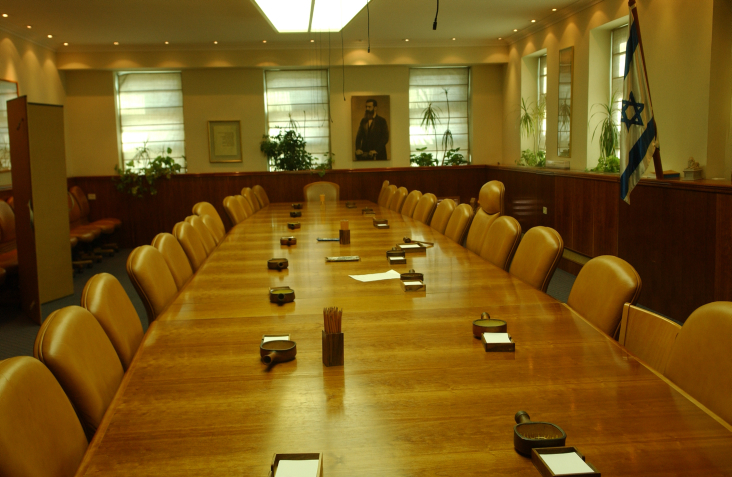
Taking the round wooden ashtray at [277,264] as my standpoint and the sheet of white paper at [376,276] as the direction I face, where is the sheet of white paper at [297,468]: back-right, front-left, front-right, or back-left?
front-right

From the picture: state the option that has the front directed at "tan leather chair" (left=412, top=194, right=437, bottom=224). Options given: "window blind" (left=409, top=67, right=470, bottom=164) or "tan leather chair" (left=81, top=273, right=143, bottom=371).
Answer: the window blind

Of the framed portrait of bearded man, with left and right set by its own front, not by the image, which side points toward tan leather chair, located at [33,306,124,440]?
front

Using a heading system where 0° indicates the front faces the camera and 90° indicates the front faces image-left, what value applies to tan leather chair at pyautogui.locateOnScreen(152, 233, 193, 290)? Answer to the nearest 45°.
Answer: approximately 315°

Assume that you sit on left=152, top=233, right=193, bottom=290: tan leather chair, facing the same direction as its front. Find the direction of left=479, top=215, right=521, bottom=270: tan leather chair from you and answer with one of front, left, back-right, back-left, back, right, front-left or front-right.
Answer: front-left

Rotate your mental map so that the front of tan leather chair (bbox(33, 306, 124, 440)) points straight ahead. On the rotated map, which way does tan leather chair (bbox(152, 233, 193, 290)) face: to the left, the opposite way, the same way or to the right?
the same way

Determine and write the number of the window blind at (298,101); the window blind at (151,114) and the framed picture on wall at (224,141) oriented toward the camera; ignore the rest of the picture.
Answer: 3

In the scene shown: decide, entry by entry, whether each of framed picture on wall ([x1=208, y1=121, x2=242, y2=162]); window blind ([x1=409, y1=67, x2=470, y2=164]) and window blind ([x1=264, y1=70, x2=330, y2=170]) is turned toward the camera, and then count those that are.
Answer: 3

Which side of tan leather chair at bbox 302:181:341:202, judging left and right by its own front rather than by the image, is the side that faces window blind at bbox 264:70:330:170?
back

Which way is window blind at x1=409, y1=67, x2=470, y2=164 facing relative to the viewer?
toward the camera

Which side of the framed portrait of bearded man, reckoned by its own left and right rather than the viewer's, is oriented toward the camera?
front

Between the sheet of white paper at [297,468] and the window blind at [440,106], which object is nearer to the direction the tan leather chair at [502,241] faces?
the sheet of white paper

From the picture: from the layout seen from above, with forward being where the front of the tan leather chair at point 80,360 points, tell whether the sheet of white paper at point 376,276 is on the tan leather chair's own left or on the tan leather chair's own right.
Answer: on the tan leather chair's own left

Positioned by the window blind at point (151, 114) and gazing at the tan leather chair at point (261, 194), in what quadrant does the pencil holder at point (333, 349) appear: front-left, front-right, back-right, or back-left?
front-right

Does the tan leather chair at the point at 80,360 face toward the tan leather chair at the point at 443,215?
no

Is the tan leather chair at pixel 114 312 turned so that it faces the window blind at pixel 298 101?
no

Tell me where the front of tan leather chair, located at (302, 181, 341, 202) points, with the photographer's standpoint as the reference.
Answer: facing the viewer

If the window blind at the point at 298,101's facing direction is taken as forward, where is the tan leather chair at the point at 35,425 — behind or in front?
in front

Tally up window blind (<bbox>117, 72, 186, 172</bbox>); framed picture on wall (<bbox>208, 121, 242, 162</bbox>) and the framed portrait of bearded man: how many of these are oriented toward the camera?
3

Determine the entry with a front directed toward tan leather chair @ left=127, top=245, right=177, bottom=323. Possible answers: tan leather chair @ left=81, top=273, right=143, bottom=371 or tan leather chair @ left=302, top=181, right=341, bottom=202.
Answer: tan leather chair @ left=302, top=181, right=341, bottom=202

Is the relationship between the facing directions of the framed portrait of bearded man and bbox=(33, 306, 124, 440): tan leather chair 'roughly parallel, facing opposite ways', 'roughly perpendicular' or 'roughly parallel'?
roughly perpendicular
